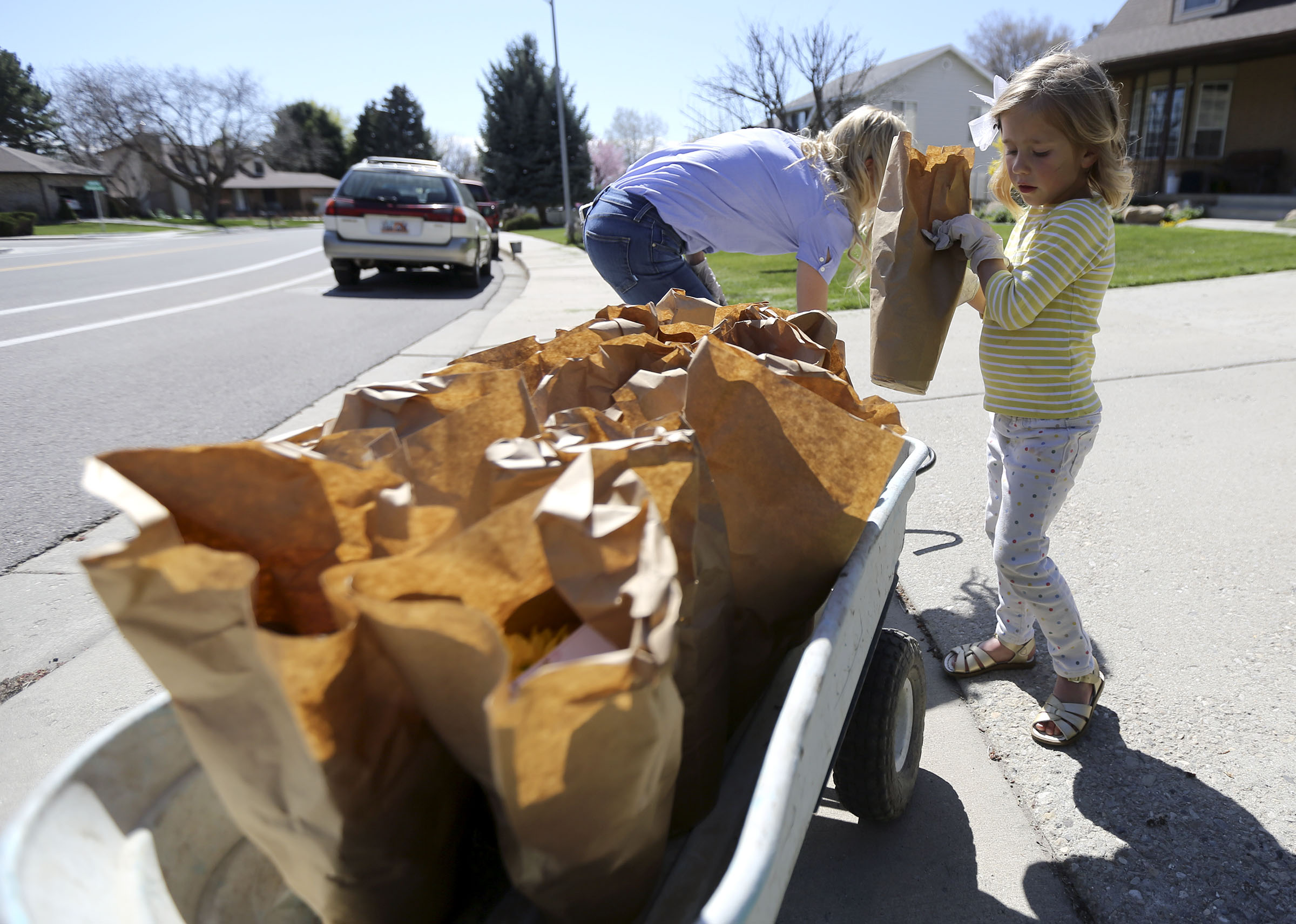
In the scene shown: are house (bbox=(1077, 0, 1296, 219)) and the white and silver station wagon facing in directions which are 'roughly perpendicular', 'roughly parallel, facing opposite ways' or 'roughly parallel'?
roughly perpendicular

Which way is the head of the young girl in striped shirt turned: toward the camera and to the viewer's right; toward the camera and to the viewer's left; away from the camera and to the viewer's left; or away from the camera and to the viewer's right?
toward the camera and to the viewer's left

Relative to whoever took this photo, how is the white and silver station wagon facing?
facing away from the viewer

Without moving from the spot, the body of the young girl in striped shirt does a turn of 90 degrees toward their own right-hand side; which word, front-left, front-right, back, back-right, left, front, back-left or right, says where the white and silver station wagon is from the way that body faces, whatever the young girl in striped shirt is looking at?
front

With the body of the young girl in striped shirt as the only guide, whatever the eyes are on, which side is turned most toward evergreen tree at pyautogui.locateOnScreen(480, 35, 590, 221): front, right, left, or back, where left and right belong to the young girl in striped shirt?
right

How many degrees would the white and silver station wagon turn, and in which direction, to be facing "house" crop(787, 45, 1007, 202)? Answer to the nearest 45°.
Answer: approximately 45° to its right

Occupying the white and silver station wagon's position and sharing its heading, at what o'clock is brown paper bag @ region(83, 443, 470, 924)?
The brown paper bag is roughly at 6 o'clock from the white and silver station wagon.

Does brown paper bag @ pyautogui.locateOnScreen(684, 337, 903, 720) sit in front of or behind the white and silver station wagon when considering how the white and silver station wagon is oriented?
behind

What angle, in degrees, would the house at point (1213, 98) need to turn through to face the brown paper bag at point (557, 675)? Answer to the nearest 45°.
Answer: approximately 45° to its left

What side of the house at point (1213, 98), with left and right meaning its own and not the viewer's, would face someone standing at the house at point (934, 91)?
right

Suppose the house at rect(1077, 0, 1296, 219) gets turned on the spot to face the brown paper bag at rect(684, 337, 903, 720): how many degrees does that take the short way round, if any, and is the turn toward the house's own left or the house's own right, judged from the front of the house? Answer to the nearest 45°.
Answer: approximately 45° to the house's own left

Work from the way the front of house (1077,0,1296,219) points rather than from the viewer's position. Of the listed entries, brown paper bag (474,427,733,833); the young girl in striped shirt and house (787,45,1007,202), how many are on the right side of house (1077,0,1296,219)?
1

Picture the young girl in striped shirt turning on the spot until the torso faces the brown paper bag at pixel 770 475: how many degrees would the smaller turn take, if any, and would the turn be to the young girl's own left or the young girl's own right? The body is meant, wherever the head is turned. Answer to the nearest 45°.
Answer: approximately 45° to the young girl's own left

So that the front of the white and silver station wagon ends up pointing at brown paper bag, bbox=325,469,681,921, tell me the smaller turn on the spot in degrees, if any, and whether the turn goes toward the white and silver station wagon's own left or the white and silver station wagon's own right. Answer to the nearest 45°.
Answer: approximately 180°

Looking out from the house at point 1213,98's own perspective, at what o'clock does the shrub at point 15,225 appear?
The shrub is roughly at 1 o'clock from the house.

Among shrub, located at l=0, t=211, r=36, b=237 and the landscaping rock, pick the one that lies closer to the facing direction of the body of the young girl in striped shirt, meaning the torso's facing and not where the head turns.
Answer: the shrub

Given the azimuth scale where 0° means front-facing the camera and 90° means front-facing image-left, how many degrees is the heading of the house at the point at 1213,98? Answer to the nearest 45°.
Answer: approximately 45°
